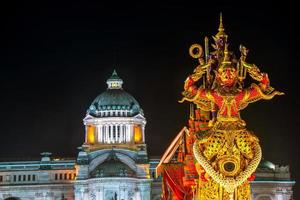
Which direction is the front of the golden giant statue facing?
toward the camera
